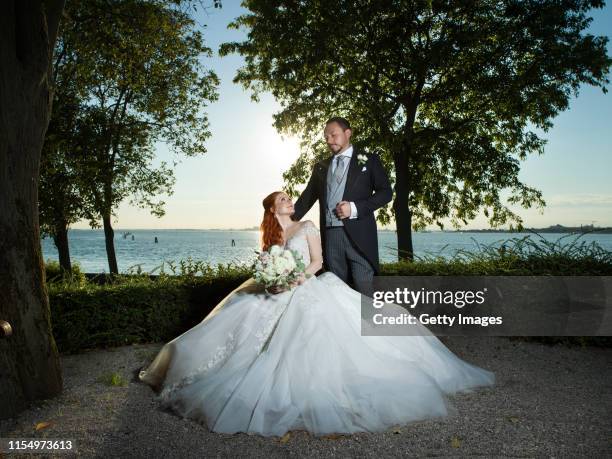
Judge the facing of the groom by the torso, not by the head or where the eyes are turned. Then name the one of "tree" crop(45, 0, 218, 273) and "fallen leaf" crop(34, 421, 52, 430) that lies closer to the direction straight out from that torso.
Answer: the fallen leaf

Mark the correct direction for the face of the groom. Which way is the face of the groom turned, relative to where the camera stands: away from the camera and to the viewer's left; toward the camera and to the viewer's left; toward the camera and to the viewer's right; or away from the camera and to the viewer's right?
toward the camera and to the viewer's left

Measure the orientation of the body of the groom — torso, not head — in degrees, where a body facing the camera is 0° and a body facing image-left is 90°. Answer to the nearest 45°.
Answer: approximately 45°

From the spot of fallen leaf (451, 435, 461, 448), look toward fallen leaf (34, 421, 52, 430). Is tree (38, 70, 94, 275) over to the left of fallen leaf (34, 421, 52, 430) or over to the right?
right

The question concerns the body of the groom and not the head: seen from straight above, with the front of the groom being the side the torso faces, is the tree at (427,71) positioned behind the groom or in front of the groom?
behind

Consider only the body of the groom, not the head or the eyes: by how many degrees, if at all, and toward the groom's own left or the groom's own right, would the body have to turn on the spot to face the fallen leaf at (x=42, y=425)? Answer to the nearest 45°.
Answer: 0° — they already face it

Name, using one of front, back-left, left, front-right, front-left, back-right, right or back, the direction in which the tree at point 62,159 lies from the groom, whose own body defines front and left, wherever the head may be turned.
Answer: right

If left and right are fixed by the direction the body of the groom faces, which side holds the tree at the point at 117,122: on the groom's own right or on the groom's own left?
on the groom's own right
